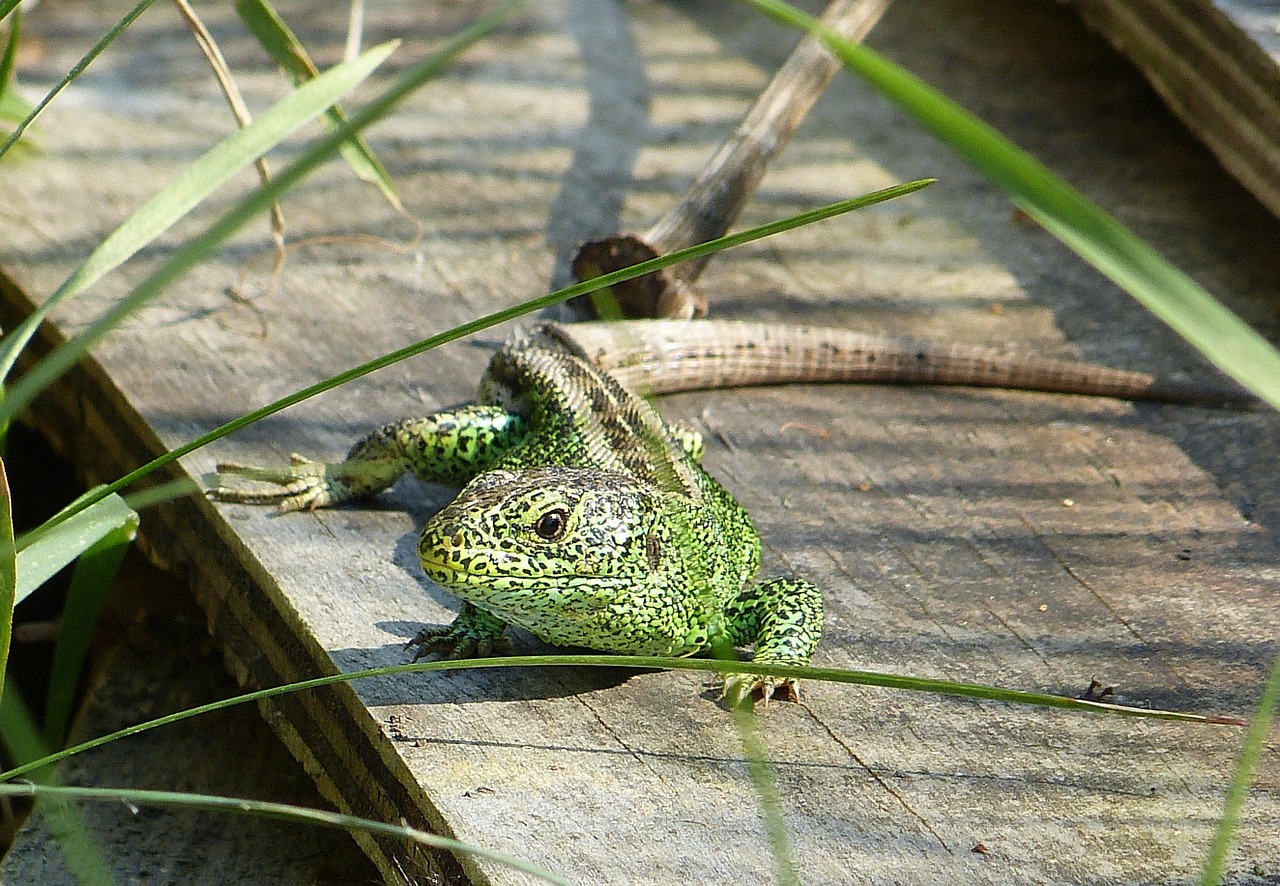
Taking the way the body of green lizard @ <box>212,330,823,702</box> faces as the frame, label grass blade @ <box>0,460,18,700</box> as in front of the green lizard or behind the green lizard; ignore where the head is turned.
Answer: in front

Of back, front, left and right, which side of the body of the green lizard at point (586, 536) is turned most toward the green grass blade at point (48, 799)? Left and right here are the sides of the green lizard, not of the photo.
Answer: front

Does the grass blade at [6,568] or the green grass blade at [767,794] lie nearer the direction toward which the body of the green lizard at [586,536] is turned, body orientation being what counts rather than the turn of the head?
the green grass blade

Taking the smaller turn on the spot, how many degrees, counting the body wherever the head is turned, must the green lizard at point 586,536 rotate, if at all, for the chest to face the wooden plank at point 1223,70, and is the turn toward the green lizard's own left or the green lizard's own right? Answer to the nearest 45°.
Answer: approximately 180°

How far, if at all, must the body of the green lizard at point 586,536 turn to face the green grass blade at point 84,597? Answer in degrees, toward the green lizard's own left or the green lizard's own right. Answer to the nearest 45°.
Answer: approximately 45° to the green lizard's own right

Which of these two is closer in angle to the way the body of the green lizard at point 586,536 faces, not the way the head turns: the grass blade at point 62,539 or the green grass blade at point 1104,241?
the grass blade

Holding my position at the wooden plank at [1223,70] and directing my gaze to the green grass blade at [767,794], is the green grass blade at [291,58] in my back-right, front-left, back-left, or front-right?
front-right

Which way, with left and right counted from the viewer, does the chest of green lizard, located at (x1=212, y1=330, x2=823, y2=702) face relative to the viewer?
facing the viewer and to the left of the viewer
